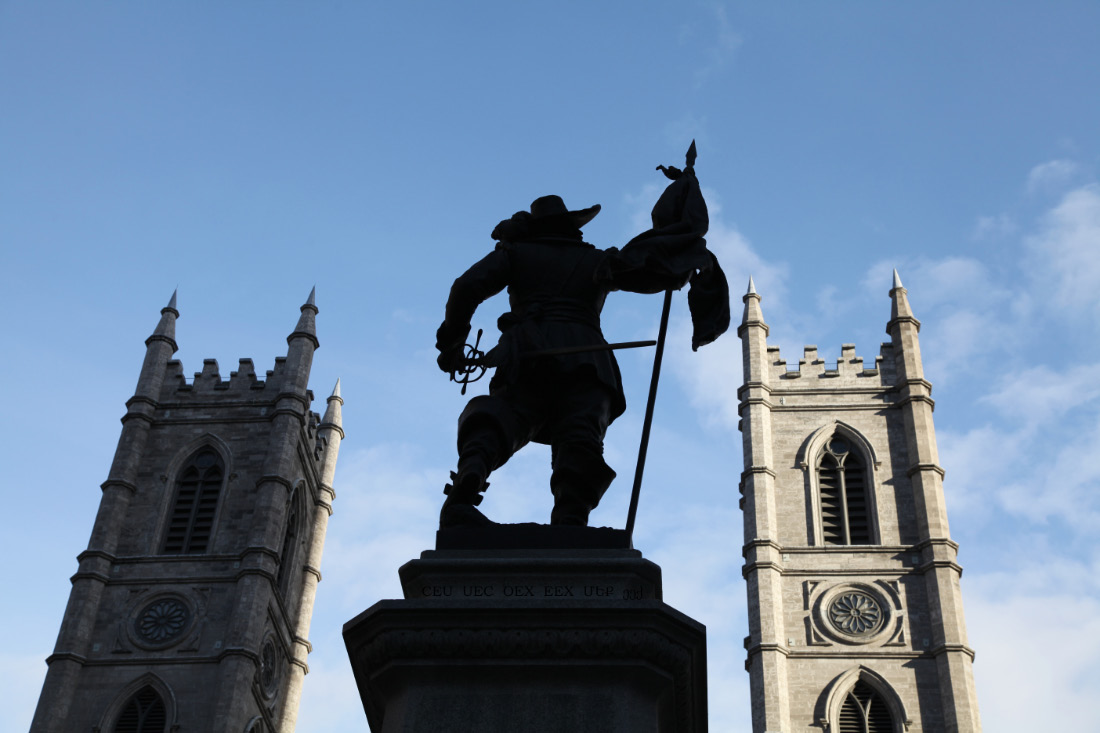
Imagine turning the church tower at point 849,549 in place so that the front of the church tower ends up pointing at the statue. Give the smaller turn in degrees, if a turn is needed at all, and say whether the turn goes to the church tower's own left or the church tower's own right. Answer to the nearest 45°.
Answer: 0° — it already faces it

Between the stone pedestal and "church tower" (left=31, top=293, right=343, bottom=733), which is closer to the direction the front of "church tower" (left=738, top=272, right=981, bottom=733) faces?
the stone pedestal

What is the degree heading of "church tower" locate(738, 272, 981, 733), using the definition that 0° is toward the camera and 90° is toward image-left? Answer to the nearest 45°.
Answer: approximately 0°

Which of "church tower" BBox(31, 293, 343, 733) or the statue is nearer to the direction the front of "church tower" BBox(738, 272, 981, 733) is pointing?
the statue

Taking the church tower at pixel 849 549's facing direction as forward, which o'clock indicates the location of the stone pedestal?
The stone pedestal is roughly at 12 o'clock from the church tower.

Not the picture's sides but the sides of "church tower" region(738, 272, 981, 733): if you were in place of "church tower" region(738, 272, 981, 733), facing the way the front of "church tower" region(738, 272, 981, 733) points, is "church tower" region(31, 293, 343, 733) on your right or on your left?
on your right
